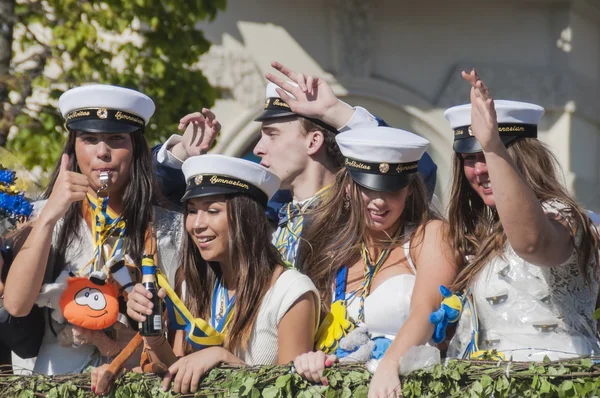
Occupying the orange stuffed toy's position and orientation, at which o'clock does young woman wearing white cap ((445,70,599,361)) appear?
The young woman wearing white cap is roughly at 10 o'clock from the orange stuffed toy.

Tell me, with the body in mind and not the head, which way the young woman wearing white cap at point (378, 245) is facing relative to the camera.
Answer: toward the camera

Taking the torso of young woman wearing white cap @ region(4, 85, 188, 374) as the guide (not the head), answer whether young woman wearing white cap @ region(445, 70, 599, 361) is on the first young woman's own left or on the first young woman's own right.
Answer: on the first young woman's own left

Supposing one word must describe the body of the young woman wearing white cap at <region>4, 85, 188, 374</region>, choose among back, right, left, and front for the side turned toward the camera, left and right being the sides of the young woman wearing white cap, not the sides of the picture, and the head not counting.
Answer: front

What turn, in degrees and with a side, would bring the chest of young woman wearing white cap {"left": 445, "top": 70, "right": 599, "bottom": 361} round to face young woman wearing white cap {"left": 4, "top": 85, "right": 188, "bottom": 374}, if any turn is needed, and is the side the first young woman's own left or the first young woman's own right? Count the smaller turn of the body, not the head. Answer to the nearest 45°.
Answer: approximately 45° to the first young woman's own right

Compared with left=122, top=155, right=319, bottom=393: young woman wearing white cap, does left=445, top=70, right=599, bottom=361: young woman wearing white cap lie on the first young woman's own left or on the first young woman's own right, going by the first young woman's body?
on the first young woman's own left

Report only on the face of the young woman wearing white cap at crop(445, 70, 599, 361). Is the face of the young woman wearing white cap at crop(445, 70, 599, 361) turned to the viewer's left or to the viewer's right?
to the viewer's left

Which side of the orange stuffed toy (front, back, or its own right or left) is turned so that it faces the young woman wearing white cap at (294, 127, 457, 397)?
left

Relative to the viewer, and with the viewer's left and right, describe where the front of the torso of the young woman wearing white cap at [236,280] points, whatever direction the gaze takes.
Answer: facing the viewer and to the left of the viewer
